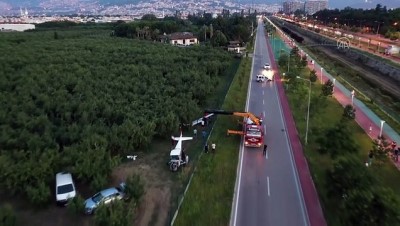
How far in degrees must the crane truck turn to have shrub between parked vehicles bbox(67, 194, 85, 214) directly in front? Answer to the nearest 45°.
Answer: approximately 45° to its right

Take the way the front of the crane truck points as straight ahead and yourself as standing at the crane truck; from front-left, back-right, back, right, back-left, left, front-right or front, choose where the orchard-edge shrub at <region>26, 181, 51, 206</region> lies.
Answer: front-right

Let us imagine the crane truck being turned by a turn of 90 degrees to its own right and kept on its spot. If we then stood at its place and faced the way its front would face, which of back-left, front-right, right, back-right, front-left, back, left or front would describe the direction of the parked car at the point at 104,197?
front-left

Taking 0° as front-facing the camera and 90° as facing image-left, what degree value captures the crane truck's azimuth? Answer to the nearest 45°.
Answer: approximately 0°
